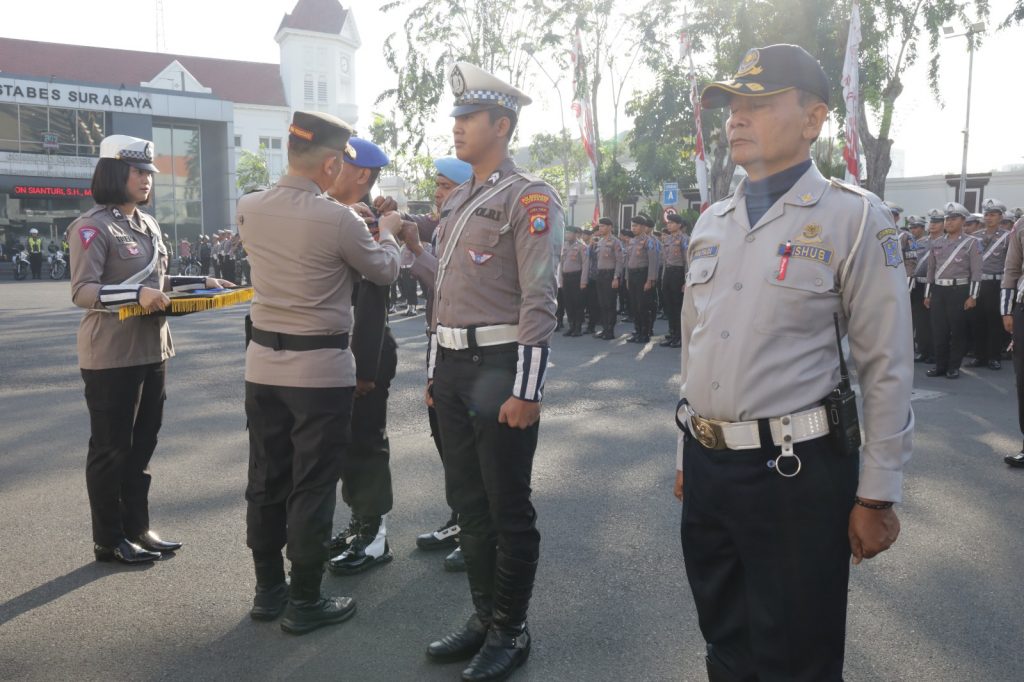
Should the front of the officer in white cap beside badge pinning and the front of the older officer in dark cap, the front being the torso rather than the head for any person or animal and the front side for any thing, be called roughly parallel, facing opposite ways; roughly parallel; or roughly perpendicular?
roughly parallel

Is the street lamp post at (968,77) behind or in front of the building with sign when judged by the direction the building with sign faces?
in front

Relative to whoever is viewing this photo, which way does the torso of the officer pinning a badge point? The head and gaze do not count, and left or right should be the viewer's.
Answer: facing away from the viewer and to the right of the viewer

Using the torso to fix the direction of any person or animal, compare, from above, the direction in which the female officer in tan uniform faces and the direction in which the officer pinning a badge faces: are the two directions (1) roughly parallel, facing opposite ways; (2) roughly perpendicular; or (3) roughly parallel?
roughly perpendicular

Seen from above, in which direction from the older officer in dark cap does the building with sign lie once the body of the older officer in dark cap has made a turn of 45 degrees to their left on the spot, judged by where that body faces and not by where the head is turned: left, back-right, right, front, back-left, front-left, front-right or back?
back-right

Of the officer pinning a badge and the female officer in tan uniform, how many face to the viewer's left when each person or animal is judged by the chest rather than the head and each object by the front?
0

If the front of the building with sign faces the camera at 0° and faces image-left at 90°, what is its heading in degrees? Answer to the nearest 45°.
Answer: approximately 315°

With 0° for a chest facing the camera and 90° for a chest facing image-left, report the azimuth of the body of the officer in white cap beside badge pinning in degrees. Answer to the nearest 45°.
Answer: approximately 45°

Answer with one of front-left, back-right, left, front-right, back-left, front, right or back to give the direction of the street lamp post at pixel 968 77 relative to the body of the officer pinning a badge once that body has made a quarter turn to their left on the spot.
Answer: right

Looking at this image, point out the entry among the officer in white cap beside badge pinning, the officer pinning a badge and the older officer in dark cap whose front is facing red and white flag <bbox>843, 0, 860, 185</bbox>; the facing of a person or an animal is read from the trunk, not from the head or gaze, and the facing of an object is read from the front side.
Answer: the officer pinning a badge

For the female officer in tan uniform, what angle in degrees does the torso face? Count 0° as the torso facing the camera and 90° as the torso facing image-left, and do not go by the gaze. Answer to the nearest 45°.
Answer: approximately 315°

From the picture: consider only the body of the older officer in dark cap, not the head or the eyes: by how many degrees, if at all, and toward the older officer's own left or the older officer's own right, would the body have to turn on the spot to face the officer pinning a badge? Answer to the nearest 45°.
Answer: approximately 45° to the older officer's own right

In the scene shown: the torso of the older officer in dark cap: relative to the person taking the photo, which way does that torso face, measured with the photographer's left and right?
facing the viewer and to the left of the viewer

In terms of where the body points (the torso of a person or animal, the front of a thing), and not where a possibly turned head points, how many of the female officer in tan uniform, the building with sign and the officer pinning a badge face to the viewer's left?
0
